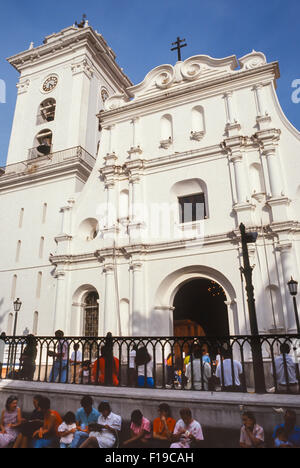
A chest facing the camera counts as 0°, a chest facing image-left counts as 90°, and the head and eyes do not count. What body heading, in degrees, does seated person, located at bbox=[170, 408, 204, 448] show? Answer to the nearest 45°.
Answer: approximately 0°

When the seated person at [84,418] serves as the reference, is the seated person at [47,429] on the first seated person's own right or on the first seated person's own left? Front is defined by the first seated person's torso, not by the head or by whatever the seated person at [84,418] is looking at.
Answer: on the first seated person's own right

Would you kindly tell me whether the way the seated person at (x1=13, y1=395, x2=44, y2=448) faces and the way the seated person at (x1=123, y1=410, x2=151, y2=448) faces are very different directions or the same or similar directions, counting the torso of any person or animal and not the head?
same or similar directions

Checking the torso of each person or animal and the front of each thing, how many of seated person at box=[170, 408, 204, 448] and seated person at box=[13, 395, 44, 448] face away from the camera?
0

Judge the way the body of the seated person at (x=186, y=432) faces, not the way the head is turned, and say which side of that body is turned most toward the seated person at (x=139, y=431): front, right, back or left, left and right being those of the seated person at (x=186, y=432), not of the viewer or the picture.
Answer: right

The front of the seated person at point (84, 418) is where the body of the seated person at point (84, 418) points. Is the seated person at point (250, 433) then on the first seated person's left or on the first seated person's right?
on the first seated person's left

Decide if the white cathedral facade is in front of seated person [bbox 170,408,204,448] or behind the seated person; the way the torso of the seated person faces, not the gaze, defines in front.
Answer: behind

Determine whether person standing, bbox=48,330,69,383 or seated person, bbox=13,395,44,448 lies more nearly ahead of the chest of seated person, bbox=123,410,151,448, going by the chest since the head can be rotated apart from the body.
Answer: the seated person

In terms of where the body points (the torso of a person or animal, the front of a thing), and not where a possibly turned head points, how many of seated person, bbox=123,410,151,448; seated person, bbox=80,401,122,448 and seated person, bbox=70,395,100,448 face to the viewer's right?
0

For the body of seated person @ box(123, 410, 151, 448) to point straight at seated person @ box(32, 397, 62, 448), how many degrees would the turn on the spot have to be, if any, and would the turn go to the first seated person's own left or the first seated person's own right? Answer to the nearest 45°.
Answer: approximately 45° to the first seated person's own right

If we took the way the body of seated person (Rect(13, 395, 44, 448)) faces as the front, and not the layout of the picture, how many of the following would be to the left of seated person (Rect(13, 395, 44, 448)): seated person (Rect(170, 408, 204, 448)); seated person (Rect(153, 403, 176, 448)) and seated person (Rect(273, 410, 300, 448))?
3

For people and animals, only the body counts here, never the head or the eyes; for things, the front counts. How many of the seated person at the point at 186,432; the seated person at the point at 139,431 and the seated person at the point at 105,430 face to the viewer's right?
0

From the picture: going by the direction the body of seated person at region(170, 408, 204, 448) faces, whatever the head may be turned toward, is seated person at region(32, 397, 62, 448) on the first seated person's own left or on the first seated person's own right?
on the first seated person's own right
